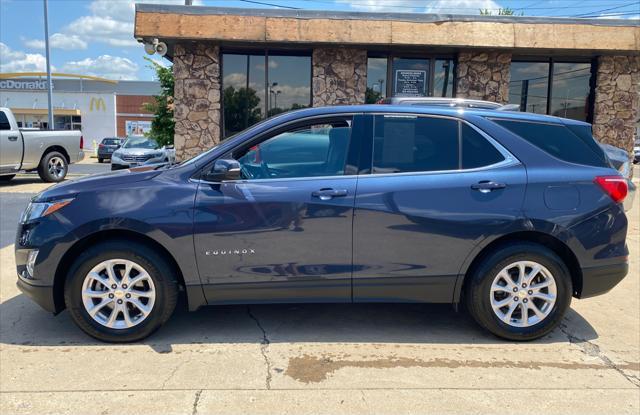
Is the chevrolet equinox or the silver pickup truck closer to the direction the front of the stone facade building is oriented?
the chevrolet equinox

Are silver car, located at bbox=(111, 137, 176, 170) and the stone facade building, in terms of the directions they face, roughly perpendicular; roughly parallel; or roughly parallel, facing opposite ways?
roughly parallel

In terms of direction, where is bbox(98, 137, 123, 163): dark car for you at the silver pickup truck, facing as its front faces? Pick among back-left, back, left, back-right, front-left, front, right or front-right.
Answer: right

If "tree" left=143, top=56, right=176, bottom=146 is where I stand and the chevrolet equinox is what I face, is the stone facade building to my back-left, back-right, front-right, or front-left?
front-left

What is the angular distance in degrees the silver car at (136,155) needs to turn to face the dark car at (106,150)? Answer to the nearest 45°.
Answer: approximately 135° to its right

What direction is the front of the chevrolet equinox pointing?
to the viewer's left

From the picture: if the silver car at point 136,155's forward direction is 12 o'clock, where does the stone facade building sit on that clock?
The stone facade building is roughly at 10 o'clock from the silver car.

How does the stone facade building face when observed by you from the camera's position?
facing the viewer

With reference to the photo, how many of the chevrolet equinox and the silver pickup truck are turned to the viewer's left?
2

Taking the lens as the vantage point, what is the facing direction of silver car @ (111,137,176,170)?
facing the viewer and to the left of the viewer

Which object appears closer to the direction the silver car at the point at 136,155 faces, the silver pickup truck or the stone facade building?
the silver pickup truck

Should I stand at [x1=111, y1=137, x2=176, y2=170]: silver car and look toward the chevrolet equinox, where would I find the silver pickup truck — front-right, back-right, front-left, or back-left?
front-right

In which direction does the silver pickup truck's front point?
to the viewer's left

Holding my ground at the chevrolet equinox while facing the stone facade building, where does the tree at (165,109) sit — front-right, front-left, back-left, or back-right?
front-left

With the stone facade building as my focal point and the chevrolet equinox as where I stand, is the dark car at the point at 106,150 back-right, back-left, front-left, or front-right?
front-left

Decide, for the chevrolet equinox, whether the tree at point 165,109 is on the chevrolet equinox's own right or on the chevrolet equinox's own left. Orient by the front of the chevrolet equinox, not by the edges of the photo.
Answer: on the chevrolet equinox's own right
